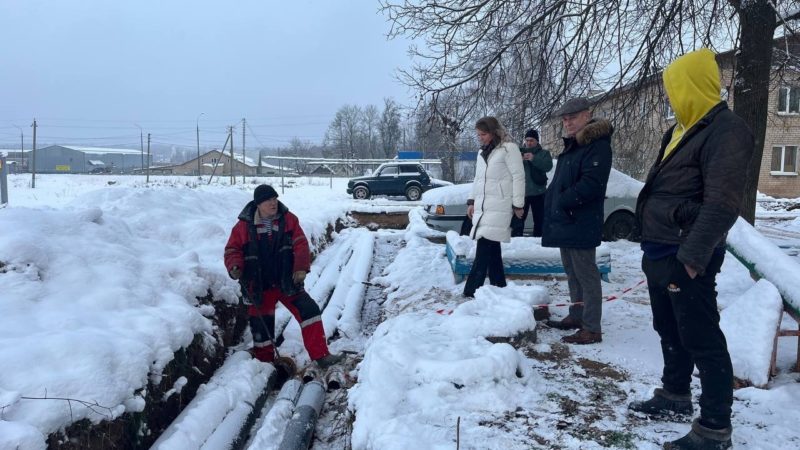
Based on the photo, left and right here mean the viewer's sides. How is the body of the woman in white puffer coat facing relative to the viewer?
facing the viewer and to the left of the viewer

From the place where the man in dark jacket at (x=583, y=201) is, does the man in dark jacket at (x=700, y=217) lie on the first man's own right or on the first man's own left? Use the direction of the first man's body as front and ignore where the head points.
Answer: on the first man's own left

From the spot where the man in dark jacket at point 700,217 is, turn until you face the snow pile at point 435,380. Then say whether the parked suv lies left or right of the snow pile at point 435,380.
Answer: right

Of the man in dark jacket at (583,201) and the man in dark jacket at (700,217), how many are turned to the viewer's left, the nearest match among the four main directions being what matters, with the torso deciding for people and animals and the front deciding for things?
2

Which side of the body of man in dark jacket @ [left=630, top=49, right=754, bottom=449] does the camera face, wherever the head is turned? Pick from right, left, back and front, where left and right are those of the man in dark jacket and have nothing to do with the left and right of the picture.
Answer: left

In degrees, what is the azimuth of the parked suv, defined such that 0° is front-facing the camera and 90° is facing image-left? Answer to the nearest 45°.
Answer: approximately 90°

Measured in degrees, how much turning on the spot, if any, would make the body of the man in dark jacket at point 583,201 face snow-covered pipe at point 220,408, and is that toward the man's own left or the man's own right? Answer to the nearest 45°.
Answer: approximately 45° to the man's own left

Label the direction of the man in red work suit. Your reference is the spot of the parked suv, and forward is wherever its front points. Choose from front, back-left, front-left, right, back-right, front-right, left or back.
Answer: left

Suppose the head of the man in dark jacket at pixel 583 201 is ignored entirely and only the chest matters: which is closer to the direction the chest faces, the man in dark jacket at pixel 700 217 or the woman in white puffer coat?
the woman in white puffer coat

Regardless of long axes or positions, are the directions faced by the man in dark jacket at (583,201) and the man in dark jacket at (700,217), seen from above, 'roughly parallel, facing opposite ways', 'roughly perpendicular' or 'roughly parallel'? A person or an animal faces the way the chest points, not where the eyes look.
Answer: roughly parallel

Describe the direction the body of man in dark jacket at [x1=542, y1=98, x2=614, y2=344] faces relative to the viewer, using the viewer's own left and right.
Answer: facing to the left of the viewer

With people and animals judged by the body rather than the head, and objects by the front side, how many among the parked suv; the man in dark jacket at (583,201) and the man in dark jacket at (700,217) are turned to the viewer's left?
3

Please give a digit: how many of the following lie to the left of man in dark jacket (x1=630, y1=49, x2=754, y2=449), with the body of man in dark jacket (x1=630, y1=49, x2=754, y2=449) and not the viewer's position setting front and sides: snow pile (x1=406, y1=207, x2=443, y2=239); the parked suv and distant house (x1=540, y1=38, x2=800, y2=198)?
0

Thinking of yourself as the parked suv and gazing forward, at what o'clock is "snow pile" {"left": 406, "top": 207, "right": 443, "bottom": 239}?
The snow pile is roughly at 9 o'clock from the parked suv.

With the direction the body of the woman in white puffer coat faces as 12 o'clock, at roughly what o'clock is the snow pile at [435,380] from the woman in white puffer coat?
The snow pile is roughly at 11 o'clock from the woman in white puffer coat.
